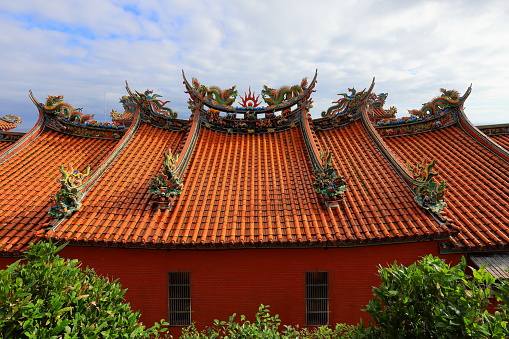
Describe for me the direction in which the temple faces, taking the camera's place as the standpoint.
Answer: facing away from the viewer

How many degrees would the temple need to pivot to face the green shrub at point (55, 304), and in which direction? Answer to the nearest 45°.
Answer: approximately 135° to its left

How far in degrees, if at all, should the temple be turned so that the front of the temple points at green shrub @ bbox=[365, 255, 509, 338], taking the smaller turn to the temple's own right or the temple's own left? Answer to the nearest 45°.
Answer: approximately 135° to the temple's own right
